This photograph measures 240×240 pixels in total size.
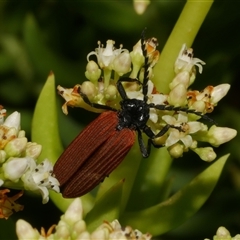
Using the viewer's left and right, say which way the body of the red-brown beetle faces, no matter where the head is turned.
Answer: facing away from the viewer and to the right of the viewer
